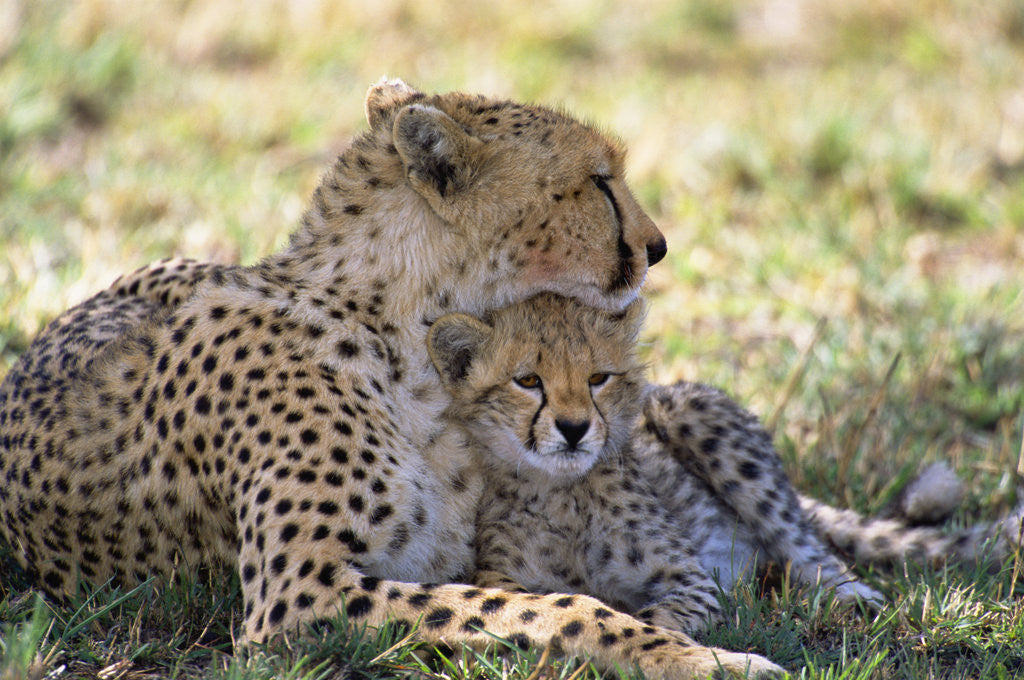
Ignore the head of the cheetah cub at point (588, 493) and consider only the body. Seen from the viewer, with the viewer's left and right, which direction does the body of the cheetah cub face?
facing the viewer and to the left of the viewer

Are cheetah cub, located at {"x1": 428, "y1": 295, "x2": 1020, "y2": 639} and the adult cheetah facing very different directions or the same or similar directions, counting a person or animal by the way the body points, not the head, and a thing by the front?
very different directions

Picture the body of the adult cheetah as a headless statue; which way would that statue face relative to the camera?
to the viewer's right

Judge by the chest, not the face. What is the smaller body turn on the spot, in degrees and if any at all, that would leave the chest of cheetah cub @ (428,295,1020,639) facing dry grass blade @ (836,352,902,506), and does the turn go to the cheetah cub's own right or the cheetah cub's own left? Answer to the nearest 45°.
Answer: approximately 180°

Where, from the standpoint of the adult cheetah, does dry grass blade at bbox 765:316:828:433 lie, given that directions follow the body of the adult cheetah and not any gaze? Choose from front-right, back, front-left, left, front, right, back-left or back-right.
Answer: front-left

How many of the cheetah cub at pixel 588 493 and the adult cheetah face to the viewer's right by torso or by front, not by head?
1
